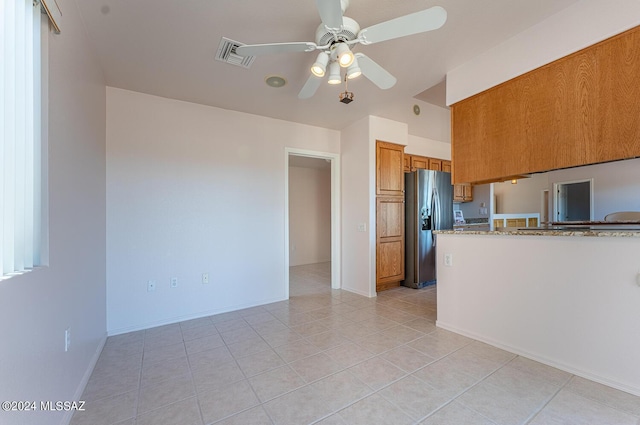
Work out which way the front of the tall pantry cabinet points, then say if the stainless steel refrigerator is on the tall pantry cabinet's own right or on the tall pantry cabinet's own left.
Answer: on the tall pantry cabinet's own left

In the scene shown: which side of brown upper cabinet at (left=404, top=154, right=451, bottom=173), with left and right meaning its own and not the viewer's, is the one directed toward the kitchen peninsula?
front

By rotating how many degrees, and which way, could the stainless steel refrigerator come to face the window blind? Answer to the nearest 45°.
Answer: approximately 45° to its right

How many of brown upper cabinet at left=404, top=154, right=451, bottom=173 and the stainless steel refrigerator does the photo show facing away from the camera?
0

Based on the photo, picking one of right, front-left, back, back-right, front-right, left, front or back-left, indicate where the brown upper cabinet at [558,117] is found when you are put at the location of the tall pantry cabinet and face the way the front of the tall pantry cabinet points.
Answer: front

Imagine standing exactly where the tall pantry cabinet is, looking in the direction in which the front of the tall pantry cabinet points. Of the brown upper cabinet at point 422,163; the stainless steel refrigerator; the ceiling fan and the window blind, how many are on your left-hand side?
2

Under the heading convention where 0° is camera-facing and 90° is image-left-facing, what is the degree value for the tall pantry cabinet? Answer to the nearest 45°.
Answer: approximately 315°

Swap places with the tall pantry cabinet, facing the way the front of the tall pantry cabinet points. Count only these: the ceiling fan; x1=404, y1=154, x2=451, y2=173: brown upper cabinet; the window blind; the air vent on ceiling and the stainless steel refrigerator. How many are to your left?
2

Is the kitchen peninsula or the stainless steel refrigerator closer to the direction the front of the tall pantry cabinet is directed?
the kitchen peninsula

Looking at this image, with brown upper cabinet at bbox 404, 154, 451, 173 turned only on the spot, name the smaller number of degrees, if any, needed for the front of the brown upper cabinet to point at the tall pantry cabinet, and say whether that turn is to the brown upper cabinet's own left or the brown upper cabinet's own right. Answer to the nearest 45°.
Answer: approximately 90° to the brown upper cabinet's own right

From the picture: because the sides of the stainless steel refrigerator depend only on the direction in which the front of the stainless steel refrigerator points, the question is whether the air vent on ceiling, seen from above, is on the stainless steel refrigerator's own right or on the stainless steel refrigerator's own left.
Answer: on the stainless steel refrigerator's own right

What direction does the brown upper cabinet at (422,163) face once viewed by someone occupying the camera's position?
facing the viewer and to the right of the viewer

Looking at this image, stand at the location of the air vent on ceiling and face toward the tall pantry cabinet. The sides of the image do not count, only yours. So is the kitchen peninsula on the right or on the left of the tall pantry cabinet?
right

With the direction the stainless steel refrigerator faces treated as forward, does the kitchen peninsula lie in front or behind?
in front
